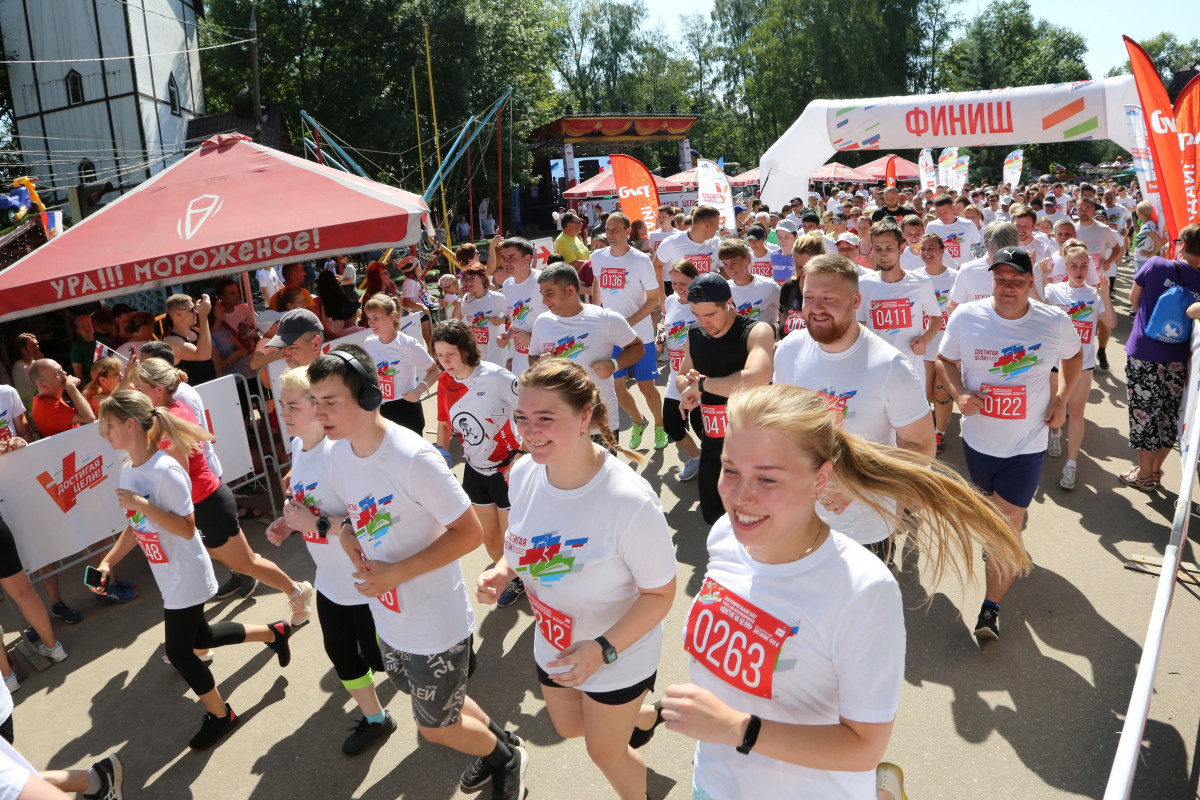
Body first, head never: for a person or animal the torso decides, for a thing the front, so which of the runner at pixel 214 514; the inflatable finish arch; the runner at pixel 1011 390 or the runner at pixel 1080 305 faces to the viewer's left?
the runner at pixel 214 514

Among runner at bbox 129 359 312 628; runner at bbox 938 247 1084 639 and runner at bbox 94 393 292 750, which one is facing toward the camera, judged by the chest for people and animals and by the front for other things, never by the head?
runner at bbox 938 247 1084 639

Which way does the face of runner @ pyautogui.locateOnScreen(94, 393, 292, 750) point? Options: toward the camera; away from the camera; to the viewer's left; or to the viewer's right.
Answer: to the viewer's left

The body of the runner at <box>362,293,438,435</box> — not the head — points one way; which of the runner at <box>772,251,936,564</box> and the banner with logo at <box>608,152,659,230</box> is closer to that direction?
the runner

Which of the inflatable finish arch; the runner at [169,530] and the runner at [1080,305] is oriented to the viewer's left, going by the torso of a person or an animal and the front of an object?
the runner at [169,530]

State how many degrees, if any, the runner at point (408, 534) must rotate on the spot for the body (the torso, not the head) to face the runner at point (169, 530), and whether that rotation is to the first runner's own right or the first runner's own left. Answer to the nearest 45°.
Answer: approximately 90° to the first runner's own right

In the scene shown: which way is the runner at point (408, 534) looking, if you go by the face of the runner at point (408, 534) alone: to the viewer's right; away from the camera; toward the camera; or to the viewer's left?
to the viewer's left

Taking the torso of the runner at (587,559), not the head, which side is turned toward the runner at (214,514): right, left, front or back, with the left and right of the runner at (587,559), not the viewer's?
right

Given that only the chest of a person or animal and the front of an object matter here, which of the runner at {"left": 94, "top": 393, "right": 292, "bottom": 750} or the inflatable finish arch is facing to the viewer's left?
the runner

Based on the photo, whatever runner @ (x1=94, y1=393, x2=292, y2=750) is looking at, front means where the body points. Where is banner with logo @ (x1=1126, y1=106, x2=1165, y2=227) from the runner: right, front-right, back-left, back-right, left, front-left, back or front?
back

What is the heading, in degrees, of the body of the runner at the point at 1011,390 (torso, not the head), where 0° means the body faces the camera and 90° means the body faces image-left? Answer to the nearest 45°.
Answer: approximately 0°

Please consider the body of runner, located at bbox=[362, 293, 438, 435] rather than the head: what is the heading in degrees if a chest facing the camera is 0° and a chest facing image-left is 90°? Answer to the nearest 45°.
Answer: approximately 45°
